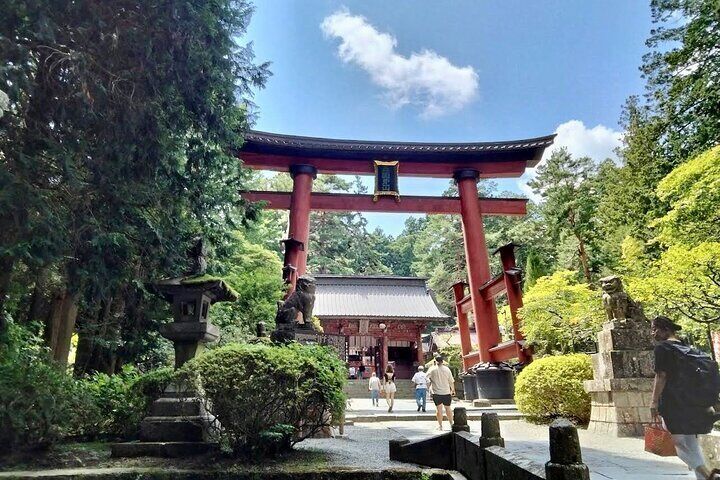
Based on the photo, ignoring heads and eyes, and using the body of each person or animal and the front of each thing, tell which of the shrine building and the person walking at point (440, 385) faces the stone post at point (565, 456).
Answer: the shrine building

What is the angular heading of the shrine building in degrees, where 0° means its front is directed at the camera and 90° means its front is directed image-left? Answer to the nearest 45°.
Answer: approximately 0°

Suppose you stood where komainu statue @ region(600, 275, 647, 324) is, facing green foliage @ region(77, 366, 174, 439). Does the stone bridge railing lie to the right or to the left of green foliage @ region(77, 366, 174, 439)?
left

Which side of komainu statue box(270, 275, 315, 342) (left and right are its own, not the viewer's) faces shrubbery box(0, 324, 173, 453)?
back

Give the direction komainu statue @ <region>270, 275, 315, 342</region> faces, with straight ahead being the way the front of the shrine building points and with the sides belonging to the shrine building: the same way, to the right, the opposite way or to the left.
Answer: to the left

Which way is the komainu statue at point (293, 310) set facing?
to the viewer's right

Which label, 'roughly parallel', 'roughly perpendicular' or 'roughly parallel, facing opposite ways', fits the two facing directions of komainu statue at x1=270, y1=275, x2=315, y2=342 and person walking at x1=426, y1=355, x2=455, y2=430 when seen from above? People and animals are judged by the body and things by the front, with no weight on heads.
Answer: roughly perpendicular

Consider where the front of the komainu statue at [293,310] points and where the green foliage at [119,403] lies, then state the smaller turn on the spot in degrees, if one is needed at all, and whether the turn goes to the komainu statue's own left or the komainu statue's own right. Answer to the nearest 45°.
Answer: approximately 180°

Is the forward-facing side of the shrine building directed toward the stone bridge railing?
yes

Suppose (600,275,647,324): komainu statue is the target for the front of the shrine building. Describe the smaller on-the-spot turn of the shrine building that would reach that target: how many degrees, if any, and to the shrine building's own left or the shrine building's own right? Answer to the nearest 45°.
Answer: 0° — it already faces it
